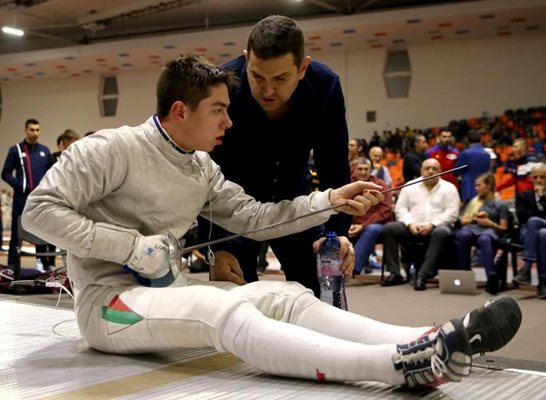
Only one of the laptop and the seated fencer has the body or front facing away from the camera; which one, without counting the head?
the laptop

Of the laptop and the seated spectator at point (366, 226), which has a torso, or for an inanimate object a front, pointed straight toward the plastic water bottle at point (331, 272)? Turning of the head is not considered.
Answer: the seated spectator

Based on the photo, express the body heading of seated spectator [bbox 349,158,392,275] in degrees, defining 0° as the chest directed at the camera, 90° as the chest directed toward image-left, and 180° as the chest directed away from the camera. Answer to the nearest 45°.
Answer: approximately 0°

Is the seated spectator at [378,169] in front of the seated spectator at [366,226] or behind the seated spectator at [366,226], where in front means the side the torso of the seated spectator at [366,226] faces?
behind

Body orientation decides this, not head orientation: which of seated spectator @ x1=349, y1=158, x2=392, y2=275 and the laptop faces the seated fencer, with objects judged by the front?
the seated spectator

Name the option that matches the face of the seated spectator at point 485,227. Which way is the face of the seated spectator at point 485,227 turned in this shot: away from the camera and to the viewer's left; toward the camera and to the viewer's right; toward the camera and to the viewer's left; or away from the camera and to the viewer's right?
toward the camera and to the viewer's left

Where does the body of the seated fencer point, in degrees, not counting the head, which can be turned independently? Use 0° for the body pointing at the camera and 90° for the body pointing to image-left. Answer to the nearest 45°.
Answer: approximately 270°

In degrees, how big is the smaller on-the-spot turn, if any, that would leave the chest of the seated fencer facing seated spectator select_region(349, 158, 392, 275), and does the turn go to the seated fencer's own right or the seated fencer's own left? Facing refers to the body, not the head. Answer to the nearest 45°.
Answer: approximately 90° to the seated fencer's own left

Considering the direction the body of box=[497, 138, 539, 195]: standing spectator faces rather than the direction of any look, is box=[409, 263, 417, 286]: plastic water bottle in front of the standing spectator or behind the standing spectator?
in front

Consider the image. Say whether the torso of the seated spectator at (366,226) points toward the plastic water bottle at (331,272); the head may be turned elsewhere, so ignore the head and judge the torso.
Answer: yes

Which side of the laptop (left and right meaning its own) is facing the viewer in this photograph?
back

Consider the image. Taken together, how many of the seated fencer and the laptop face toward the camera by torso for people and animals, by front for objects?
0
